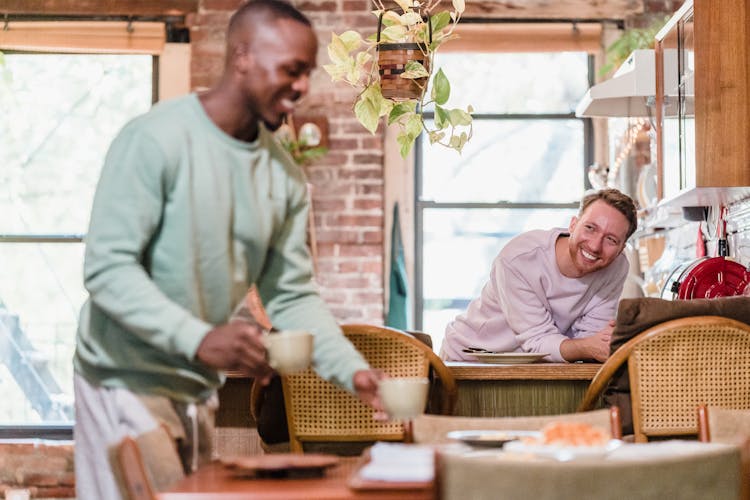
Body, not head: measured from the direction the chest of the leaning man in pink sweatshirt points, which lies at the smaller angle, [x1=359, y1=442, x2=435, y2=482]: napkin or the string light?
the napkin

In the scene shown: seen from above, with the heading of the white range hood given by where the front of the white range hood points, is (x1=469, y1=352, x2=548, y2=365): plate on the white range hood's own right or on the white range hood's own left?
on the white range hood's own left

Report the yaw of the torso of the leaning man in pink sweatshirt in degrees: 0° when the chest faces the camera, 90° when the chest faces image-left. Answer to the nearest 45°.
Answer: approximately 315°

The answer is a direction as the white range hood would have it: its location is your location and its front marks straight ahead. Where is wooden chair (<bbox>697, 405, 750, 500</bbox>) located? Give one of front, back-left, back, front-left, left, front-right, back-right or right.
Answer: left

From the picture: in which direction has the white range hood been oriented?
to the viewer's left

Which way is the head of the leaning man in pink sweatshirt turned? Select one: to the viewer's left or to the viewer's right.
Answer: to the viewer's left

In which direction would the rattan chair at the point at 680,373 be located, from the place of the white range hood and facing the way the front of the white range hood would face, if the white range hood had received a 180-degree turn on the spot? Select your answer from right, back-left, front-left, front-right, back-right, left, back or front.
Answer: right

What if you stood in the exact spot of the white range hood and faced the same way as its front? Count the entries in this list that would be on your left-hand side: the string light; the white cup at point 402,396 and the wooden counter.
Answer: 2

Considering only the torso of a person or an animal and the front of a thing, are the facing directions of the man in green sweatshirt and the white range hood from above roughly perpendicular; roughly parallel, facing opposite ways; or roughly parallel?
roughly parallel, facing opposite ways

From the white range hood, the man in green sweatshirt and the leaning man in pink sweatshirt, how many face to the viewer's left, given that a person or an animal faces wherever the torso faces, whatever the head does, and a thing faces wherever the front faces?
1

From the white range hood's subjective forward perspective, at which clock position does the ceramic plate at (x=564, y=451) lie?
The ceramic plate is roughly at 9 o'clock from the white range hood.

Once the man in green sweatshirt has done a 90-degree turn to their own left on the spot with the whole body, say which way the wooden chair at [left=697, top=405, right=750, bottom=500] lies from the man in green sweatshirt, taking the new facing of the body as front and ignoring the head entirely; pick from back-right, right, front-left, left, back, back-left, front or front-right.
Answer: front-right

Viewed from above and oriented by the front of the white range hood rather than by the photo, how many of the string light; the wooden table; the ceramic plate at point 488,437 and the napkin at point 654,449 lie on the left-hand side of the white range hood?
3
